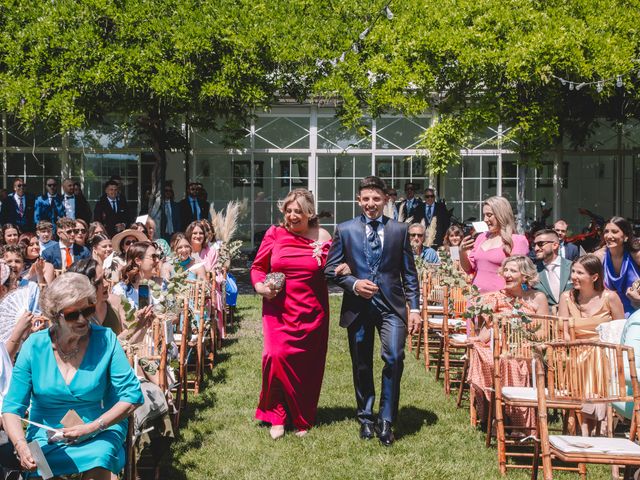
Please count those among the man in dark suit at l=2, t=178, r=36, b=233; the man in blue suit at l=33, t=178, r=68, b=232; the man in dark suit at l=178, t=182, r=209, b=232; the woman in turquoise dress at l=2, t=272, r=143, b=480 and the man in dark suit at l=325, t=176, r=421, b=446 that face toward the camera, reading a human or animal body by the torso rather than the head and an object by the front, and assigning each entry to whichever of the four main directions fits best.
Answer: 5

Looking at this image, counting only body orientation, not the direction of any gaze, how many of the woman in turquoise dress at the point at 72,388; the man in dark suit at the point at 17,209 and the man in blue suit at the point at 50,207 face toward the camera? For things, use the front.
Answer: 3

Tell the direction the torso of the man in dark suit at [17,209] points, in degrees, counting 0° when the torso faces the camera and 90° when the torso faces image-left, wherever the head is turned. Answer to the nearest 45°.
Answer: approximately 0°

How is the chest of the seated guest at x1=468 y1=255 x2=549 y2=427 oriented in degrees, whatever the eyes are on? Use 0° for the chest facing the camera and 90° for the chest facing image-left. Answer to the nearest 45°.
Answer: approximately 45°

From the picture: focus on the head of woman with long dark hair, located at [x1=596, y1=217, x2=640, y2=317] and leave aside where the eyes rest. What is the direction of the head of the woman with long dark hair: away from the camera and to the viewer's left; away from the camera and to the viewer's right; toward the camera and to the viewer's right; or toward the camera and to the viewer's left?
toward the camera and to the viewer's left

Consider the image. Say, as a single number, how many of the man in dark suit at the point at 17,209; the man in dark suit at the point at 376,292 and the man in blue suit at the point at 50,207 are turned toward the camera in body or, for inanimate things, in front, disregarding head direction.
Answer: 3

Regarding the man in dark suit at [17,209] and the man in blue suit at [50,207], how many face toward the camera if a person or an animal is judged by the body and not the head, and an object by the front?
2

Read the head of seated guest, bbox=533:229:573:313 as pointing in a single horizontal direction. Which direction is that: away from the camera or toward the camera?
toward the camera

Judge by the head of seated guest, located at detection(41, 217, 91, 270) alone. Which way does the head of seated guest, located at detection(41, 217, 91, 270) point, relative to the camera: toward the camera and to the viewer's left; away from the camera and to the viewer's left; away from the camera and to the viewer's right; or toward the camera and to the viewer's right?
toward the camera and to the viewer's right

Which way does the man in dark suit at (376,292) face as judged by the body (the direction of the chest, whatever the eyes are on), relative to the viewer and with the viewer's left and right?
facing the viewer

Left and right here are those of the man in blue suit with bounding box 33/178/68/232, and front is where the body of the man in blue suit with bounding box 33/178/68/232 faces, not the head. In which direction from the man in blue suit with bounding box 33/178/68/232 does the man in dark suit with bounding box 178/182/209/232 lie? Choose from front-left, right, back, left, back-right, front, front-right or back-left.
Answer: left

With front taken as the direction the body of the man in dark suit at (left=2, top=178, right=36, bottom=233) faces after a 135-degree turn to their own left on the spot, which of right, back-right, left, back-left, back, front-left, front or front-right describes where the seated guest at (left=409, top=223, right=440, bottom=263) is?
right

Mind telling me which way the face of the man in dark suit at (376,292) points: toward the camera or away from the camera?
toward the camera

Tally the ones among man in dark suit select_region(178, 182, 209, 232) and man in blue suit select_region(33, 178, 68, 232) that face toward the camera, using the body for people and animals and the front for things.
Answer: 2

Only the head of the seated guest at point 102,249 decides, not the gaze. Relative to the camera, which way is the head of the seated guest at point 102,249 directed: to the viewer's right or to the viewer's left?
to the viewer's right

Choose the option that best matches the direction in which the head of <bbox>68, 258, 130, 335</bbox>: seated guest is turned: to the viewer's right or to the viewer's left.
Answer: to the viewer's right

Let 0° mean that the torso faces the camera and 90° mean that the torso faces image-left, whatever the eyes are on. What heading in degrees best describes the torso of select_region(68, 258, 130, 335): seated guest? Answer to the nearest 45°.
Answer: approximately 315°

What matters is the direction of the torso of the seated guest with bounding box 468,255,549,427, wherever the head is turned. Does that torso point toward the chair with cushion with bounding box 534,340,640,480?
no

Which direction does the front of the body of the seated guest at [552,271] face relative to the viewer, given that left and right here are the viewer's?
facing the viewer and to the left of the viewer

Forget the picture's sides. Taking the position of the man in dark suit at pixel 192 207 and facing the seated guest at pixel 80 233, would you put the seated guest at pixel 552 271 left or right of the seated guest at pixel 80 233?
left

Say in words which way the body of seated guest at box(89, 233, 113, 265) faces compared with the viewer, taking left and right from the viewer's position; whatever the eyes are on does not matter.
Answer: facing the viewer and to the right of the viewer

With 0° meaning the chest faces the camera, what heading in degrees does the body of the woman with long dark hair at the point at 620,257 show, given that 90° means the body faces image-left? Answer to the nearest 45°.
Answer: approximately 45°

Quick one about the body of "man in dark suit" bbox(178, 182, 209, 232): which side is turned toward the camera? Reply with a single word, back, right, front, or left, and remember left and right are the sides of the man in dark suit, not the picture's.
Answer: front
